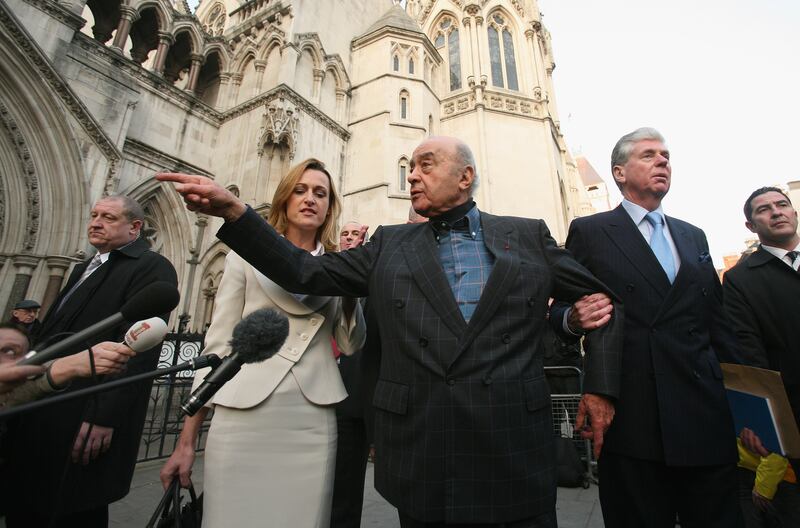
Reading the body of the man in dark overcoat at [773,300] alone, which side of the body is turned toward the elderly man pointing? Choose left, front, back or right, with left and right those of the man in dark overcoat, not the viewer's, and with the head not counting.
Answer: right

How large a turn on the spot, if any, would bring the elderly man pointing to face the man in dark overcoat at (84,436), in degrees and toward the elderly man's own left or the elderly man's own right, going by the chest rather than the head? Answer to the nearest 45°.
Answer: approximately 90° to the elderly man's own right

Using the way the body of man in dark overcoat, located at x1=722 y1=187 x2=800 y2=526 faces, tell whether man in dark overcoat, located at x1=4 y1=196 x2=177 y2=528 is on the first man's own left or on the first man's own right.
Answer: on the first man's own right

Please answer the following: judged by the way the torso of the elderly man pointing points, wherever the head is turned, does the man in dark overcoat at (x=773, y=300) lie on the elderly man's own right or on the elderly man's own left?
on the elderly man's own left

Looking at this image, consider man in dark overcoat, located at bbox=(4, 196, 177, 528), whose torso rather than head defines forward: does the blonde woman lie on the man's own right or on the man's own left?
on the man's own left

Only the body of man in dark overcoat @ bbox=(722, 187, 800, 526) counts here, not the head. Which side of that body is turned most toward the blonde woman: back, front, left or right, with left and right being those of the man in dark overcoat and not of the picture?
right
